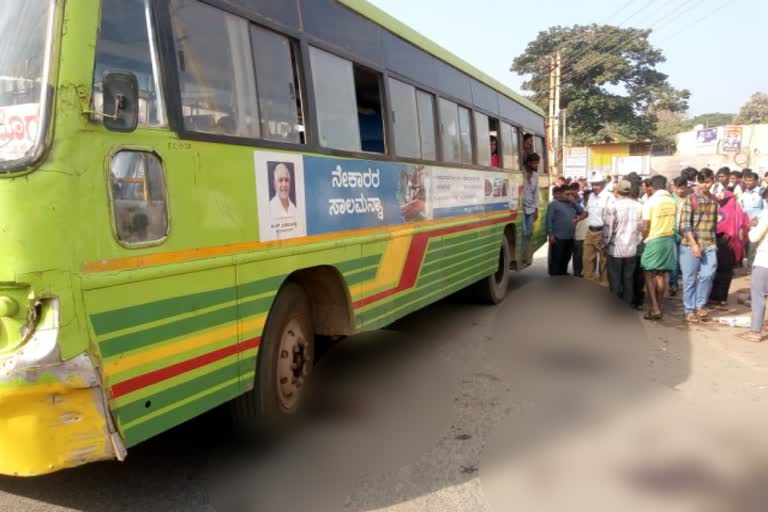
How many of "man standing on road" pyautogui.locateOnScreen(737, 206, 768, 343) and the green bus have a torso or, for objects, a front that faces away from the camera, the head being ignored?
0

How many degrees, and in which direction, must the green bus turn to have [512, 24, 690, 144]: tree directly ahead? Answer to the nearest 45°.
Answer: approximately 180°

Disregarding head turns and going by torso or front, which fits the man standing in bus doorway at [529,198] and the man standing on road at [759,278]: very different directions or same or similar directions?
very different directions

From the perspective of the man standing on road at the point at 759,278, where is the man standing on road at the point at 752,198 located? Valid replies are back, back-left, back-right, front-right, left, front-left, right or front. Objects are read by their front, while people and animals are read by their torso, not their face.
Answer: right

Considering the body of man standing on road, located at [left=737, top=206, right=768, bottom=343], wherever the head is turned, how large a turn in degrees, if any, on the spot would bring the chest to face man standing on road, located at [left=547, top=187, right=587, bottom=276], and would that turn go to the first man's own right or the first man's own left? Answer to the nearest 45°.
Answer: approximately 45° to the first man's own right

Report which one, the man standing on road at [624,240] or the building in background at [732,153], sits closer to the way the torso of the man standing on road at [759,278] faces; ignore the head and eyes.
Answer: the man standing on road

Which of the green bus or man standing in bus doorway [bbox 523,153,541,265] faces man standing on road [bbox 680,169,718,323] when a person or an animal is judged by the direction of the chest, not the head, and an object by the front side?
man standing in bus doorway [bbox 523,153,541,265]

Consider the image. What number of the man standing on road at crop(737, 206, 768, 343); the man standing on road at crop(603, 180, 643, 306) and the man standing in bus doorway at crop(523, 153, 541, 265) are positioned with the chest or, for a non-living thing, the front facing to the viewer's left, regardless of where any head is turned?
1

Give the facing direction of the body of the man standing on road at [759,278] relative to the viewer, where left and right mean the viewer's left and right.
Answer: facing to the left of the viewer

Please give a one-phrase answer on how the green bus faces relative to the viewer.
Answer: facing the viewer and to the left of the viewer

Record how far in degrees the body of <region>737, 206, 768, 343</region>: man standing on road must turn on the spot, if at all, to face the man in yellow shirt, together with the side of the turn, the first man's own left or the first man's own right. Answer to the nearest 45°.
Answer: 0° — they already face them
